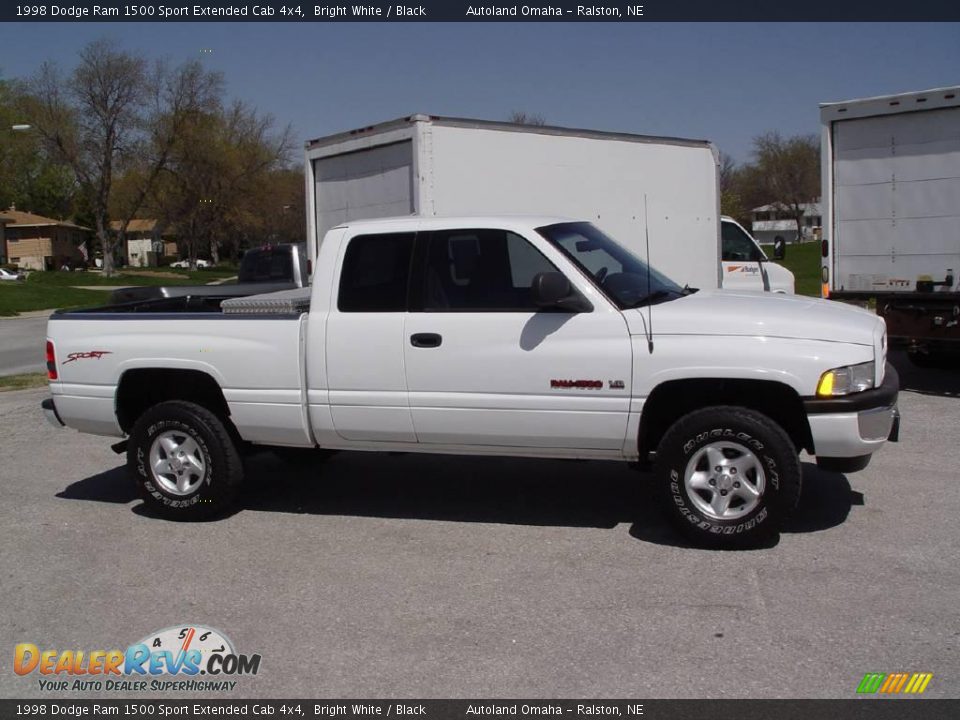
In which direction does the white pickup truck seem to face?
to the viewer's right
